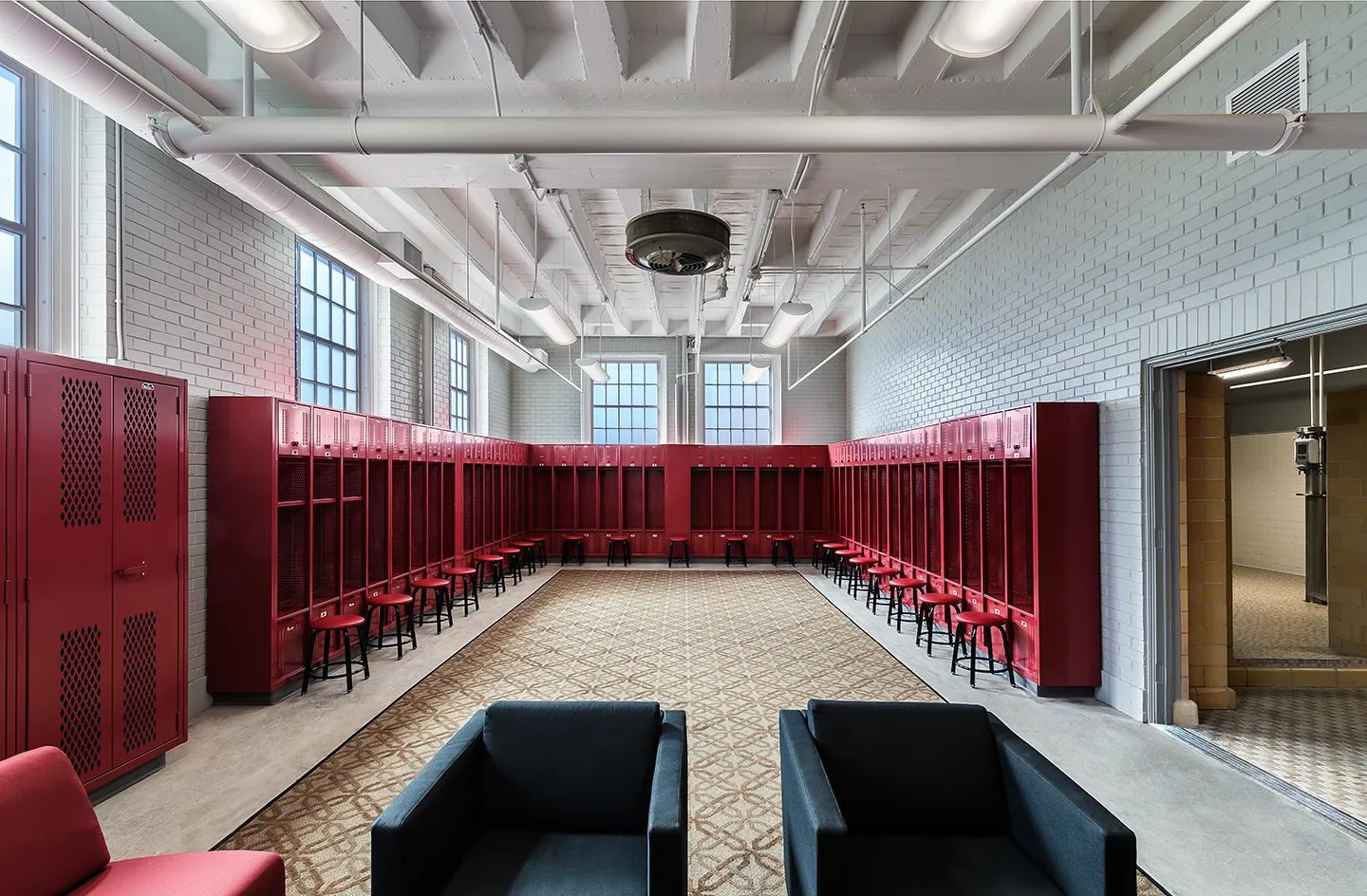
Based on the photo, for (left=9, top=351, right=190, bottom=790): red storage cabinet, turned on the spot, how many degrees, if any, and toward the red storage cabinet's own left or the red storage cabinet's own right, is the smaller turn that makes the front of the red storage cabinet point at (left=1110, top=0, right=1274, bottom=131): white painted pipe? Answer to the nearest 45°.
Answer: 0° — it already faces it

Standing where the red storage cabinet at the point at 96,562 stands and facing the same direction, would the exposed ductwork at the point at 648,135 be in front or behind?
in front

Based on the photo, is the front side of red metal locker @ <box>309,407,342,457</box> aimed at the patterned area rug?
yes
